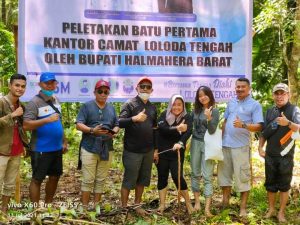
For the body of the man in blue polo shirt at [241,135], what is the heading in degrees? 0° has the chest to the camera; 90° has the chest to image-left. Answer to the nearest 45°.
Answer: approximately 45°

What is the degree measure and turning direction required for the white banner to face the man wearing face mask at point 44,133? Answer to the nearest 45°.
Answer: approximately 45° to its right

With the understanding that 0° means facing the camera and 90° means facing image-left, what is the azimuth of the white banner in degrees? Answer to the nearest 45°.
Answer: approximately 0°

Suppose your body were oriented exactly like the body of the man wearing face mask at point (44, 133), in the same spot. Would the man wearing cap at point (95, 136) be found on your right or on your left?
on your left

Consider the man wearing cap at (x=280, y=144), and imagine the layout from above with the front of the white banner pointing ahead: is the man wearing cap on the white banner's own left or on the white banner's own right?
on the white banner's own left
